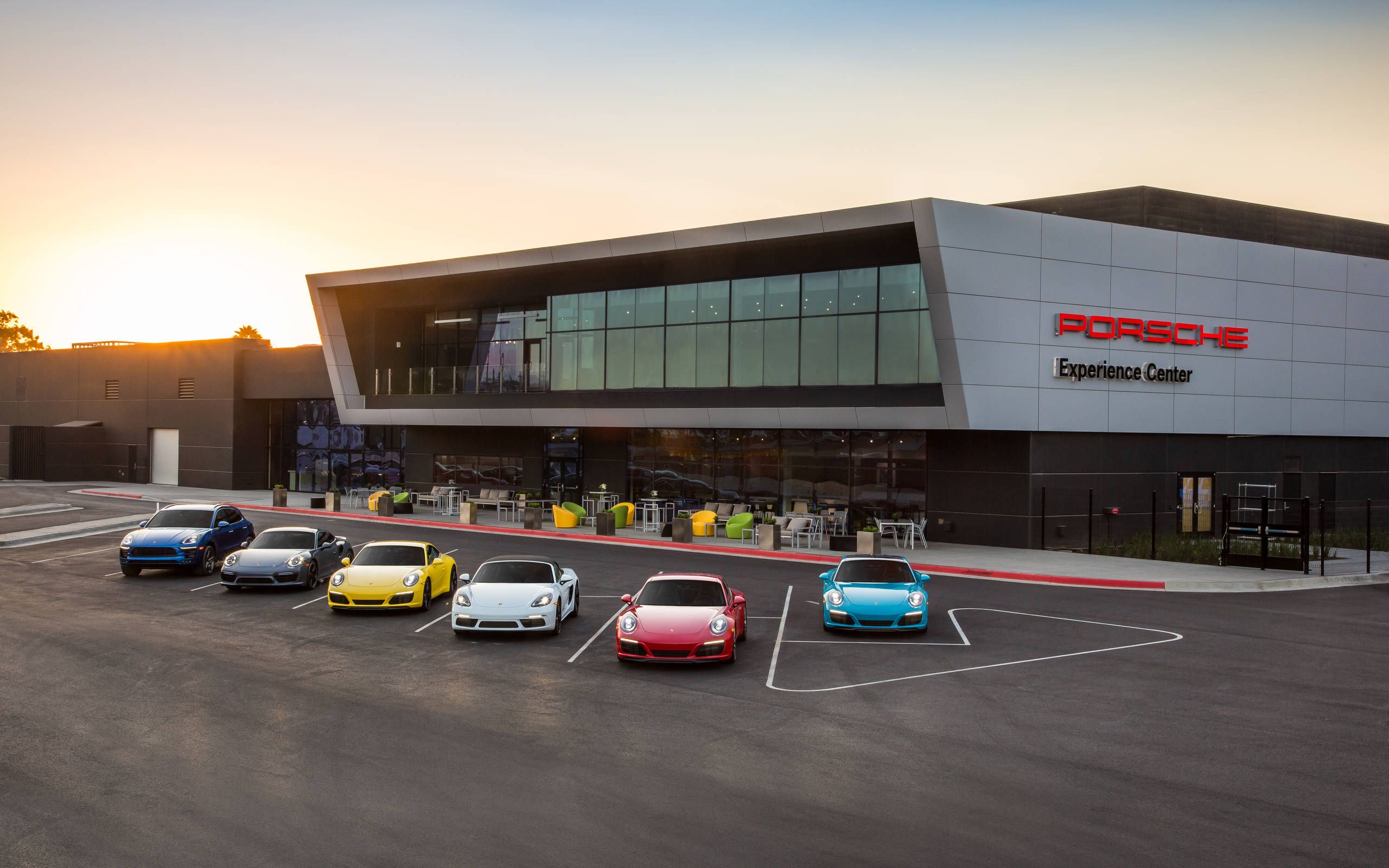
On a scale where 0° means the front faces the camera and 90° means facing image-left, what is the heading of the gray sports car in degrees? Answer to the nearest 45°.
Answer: approximately 45°

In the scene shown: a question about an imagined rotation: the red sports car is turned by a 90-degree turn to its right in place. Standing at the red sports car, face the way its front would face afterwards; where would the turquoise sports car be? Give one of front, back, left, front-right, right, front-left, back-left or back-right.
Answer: back-right

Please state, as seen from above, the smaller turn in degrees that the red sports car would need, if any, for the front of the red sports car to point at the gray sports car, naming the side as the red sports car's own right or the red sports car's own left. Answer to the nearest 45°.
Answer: approximately 135° to the red sports car's own right

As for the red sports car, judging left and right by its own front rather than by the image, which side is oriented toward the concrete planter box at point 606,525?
back

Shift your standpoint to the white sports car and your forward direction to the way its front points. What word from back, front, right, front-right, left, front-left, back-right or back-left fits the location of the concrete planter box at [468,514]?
back

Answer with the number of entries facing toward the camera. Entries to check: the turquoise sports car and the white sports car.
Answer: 2

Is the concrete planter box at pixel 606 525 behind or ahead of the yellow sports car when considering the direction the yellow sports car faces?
behind

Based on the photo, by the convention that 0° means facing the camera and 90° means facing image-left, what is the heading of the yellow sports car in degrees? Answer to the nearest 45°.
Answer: approximately 45°

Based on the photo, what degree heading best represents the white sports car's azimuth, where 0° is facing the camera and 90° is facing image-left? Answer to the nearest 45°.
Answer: approximately 0°
